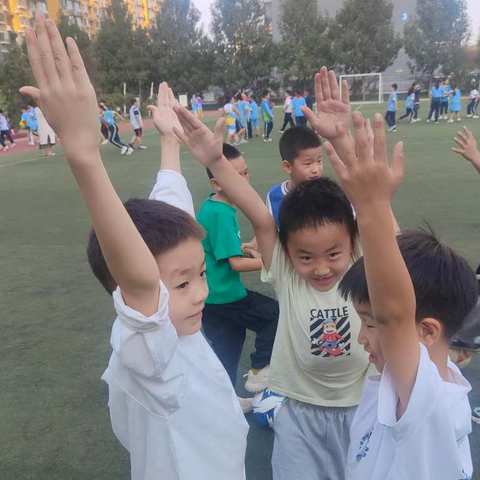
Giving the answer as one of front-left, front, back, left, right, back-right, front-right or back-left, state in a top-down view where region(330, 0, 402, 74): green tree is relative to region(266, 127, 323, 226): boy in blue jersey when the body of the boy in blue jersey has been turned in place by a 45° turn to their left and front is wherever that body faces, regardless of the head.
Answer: left

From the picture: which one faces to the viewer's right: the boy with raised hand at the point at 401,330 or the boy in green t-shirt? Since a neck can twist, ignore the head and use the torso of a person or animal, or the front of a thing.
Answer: the boy in green t-shirt

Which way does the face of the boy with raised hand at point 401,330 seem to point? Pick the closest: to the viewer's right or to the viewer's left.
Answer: to the viewer's left

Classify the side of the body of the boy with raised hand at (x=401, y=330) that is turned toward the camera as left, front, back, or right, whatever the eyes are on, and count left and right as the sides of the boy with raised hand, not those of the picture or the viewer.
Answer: left

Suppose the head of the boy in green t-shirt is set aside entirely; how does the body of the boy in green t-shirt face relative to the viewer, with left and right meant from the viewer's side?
facing to the right of the viewer

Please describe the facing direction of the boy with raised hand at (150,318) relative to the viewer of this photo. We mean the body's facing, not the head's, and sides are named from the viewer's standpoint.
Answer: facing the viewer and to the right of the viewer

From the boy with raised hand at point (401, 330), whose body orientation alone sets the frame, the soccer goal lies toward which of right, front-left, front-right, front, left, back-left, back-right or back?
right

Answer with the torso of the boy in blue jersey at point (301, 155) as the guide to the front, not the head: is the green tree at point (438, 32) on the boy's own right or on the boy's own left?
on the boy's own left

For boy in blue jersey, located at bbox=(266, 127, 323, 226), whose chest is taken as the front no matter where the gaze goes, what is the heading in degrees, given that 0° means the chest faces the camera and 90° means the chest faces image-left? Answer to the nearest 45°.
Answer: approximately 315°

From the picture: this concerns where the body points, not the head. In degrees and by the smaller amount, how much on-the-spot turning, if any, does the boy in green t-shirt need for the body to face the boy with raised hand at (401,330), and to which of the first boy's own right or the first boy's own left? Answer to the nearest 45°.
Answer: approximately 90° to the first boy's own right

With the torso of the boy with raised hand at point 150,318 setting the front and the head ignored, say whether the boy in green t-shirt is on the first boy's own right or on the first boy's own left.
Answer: on the first boy's own left

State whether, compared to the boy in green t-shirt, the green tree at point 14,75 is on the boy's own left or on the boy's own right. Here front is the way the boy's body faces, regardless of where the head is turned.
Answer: on the boy's own left

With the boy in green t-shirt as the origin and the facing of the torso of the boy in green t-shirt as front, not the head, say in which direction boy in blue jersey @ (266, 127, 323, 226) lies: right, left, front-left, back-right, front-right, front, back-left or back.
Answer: front-left

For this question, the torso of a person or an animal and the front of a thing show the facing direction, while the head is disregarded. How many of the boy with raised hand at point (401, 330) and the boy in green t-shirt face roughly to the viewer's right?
1
